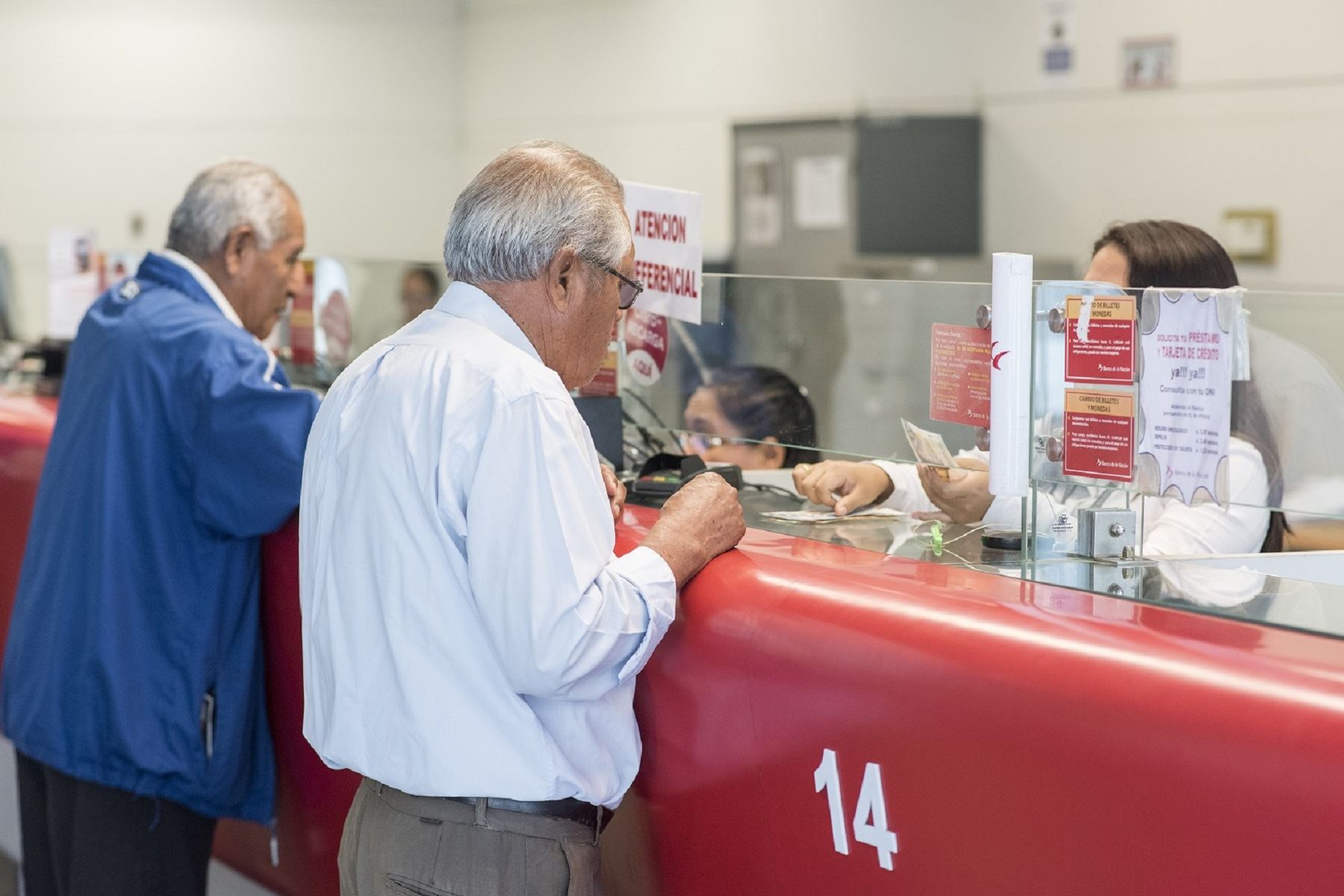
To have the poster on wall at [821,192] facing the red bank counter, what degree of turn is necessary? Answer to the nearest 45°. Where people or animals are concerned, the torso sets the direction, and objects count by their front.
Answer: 0° — it already faces it

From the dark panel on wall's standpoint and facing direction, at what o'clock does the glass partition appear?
The glass partition is roughly at 12 o'clock from the dark panel on wall.

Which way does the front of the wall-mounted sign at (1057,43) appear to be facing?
toward the camera

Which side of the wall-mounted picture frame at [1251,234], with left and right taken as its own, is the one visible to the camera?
front

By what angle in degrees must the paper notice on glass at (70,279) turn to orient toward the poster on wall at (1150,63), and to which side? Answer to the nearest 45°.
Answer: approximately 90° to its left

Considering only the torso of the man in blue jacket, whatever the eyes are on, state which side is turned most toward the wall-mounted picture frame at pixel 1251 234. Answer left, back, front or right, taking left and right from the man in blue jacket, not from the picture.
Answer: front

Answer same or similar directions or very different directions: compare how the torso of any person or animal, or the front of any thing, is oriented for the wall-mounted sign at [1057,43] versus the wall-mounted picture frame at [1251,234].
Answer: same or similar directions

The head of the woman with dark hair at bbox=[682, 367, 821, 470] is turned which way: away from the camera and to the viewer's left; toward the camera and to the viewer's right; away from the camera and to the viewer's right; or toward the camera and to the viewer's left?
toward the camera and to the viewer's left

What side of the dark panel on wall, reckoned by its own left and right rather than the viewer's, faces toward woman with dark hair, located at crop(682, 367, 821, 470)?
front

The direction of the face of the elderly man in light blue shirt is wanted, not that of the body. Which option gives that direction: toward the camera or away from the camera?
away from the camera

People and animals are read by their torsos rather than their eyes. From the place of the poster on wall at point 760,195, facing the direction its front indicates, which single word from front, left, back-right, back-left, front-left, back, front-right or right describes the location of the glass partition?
front

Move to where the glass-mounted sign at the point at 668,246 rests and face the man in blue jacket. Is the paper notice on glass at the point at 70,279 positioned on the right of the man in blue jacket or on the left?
right

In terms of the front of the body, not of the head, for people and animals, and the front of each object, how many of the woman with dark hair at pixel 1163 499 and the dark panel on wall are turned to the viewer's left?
1
